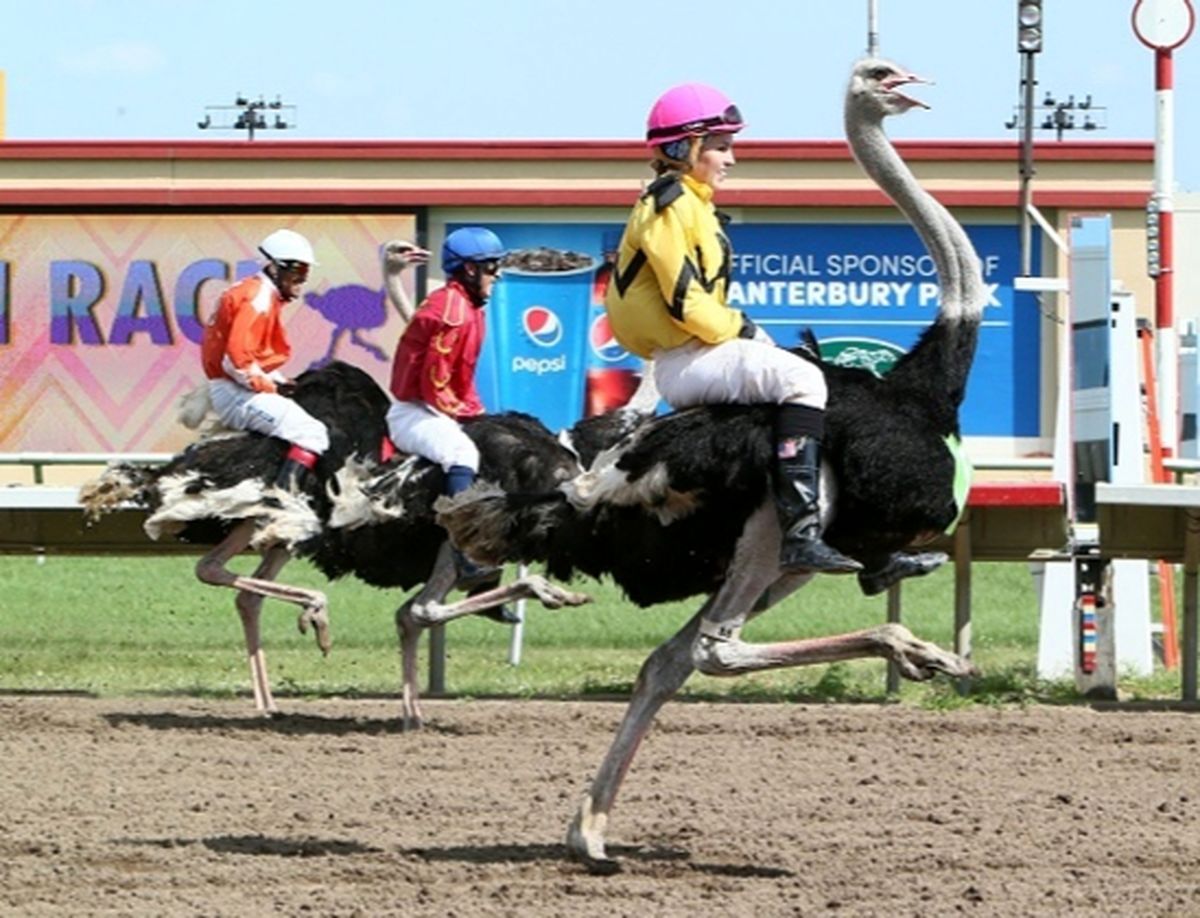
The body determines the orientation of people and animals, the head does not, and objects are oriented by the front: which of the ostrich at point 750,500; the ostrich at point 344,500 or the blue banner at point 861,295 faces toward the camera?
the blue banner

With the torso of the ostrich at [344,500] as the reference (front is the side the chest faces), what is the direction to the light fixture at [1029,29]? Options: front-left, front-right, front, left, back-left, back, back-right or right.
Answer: front-left

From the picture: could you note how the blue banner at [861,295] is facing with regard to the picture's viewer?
facing the viewer

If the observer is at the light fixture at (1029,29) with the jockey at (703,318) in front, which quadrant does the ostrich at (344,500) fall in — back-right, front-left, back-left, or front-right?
front-right

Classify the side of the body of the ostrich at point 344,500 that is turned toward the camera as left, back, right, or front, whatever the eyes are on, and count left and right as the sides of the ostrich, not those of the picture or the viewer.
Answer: right

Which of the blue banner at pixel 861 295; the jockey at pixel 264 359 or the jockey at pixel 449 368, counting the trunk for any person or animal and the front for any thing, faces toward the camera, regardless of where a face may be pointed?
the blue banner

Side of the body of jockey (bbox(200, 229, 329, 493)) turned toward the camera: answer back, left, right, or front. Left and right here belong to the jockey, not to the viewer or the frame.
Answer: right

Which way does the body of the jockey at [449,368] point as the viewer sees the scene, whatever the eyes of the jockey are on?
to the viewer's right

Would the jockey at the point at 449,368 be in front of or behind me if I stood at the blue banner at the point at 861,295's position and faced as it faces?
in front

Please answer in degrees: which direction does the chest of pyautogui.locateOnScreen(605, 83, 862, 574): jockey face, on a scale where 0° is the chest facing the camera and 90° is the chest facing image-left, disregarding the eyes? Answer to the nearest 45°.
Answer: approximately 270°
